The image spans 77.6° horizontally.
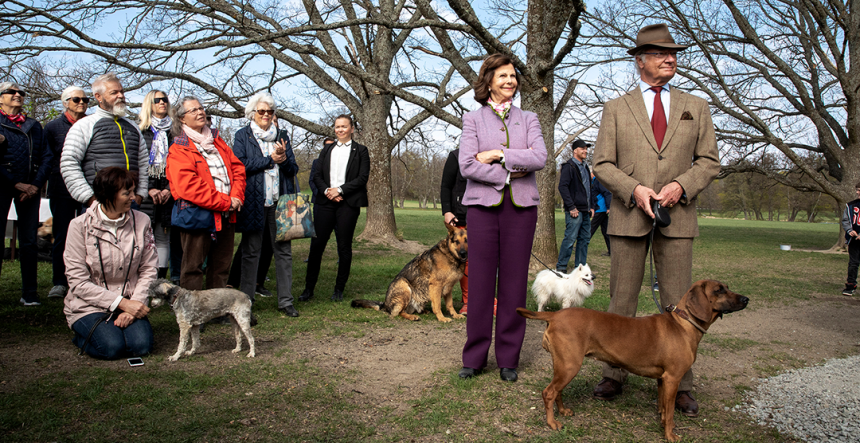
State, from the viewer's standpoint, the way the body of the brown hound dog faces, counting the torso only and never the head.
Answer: to the viewer's right

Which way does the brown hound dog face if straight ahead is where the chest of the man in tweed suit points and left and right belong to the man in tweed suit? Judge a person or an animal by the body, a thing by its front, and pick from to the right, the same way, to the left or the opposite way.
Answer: to the left

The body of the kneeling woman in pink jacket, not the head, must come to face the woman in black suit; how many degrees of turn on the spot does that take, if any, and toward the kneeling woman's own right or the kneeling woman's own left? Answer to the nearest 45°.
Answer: approximately 90° to the kneeling woman's own left

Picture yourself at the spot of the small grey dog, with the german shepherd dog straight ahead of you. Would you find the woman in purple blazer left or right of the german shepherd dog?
right

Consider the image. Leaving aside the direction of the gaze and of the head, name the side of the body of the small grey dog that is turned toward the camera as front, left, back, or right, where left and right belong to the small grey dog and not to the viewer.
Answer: left

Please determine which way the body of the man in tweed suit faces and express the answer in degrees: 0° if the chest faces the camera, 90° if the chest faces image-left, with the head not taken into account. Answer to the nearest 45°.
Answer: approximately 0°

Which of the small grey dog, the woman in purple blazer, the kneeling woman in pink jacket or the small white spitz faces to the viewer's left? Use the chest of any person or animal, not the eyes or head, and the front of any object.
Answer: the small grey dog

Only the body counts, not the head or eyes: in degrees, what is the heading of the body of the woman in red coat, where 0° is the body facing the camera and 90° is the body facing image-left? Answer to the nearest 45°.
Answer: approximately 315°

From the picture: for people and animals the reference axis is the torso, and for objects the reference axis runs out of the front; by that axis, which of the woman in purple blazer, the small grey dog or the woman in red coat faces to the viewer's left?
the small grey dog

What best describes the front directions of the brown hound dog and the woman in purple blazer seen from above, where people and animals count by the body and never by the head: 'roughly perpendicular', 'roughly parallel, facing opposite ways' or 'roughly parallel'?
roughly perpendicular

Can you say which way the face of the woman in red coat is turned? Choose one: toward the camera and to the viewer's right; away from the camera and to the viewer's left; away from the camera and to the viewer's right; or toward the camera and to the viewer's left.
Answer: toward the camera and to the viewer's right
